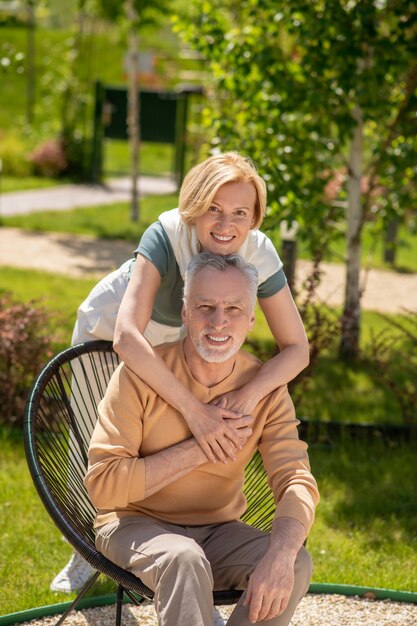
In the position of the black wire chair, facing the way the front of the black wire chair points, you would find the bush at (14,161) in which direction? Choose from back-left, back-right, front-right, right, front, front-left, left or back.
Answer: back-left

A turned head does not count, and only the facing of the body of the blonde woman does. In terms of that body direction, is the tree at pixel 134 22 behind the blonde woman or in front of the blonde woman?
behind

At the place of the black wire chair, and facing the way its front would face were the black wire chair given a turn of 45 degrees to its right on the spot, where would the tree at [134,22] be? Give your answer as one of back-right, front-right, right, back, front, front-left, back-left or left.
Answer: back

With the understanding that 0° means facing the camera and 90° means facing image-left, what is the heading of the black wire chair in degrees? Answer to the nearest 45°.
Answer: approximately 315°

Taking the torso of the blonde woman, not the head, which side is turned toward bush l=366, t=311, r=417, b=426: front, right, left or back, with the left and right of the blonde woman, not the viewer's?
left

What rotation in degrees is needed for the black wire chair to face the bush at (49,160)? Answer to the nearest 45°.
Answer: approximately 135° to its left

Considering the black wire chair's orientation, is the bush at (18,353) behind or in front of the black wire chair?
behind
